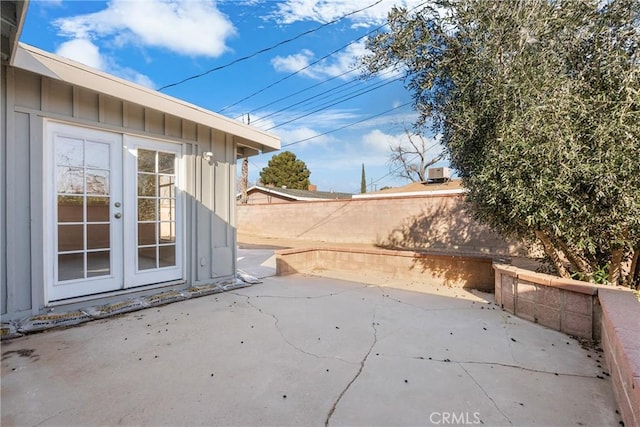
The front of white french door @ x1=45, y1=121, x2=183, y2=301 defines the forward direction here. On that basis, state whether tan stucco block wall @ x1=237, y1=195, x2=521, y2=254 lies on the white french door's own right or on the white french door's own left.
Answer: on the white french door's own left

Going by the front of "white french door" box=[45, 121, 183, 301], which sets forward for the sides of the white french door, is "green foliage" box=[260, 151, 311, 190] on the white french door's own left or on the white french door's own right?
on the white french door's own left

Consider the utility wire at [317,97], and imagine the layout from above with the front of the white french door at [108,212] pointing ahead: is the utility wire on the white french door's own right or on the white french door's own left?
on the white french door's own left

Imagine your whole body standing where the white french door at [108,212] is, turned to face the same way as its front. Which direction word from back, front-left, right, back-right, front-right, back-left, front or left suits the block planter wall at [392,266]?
front-left

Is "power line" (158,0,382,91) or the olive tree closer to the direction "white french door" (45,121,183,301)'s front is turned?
the olive tree

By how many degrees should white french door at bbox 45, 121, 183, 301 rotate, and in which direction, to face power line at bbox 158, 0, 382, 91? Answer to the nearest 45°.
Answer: approximately 90° to its left

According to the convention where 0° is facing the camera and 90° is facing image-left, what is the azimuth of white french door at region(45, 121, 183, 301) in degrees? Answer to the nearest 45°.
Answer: approximately 315°

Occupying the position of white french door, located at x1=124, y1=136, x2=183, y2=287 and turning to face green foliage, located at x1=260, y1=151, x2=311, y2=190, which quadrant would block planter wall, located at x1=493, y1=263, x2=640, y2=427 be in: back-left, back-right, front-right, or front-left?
back-right

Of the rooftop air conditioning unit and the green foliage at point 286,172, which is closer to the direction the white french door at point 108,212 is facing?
the rooftop air conditioning unit

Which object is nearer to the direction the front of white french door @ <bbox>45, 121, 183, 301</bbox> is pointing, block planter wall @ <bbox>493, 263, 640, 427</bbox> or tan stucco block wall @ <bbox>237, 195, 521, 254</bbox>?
the block planter wall

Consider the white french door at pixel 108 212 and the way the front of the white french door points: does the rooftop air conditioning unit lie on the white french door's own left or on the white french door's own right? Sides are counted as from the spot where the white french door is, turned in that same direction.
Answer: on the white french door's own left

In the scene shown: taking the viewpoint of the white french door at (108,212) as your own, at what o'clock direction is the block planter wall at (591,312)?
The block planter wall is roughly at 12 o'clock from the white french door.
